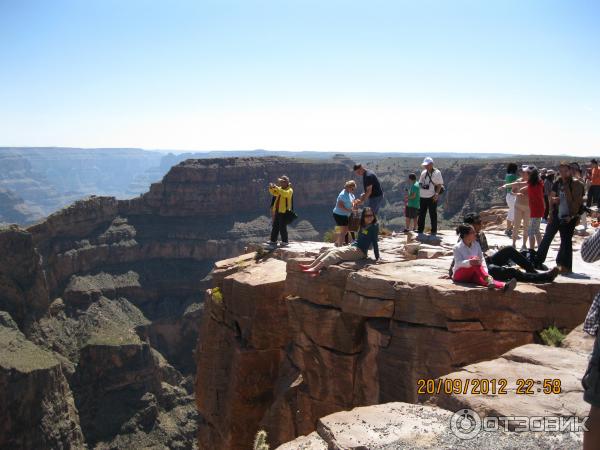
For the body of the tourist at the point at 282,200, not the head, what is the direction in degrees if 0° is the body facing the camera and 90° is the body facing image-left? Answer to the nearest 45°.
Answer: approximately 45°

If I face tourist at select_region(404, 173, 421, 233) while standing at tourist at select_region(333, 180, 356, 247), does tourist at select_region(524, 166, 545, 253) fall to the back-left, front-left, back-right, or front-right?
front-right

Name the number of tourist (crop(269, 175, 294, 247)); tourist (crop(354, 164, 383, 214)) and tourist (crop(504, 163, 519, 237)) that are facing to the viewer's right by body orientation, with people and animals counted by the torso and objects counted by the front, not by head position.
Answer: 0

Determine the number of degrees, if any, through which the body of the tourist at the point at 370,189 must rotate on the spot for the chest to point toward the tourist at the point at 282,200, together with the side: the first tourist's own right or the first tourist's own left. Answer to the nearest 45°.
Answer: approximately 45° to the first tourist's own right
